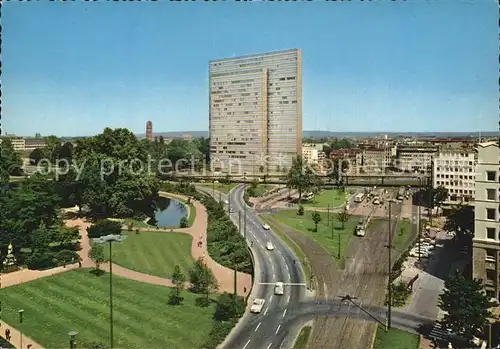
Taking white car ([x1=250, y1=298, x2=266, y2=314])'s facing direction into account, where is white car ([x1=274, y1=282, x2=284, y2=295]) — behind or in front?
behind

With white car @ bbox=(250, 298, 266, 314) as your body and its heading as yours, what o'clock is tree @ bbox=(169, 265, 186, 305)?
The tree is roughly at 2 o'clock from the white car.

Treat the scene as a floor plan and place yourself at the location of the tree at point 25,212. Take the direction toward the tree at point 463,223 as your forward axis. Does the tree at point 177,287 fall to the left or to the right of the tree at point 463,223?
right

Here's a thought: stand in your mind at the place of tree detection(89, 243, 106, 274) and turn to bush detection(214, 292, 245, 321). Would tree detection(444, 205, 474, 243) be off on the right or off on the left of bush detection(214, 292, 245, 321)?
left

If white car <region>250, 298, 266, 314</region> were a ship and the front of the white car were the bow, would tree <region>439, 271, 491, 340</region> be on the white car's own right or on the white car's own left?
on the white car's own left

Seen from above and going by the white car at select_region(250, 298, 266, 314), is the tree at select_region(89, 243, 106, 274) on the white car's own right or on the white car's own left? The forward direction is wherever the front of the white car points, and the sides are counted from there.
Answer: on the white car's own right

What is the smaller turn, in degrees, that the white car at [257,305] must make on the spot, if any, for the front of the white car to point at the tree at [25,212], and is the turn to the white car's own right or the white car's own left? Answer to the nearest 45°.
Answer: approximately 90° to the white car's own right

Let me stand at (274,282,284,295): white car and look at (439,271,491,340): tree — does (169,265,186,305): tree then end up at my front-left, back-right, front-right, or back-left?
back-right

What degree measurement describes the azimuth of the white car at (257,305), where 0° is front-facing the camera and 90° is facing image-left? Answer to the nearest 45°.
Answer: approximately 45°
